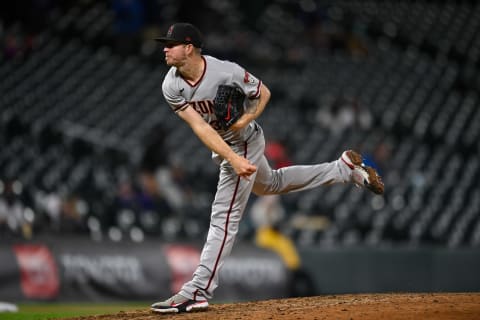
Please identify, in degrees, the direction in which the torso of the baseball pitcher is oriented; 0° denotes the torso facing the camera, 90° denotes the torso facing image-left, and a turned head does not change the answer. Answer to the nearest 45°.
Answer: approximately 45°
